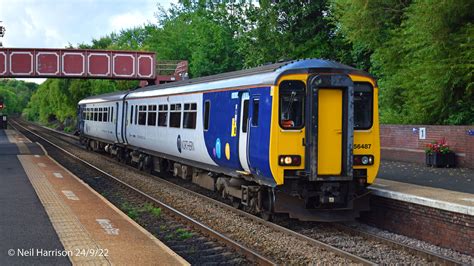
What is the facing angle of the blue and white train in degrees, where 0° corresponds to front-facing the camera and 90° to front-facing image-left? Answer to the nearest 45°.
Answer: approximately 315°

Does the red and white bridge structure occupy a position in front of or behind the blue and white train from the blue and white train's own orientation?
behind
